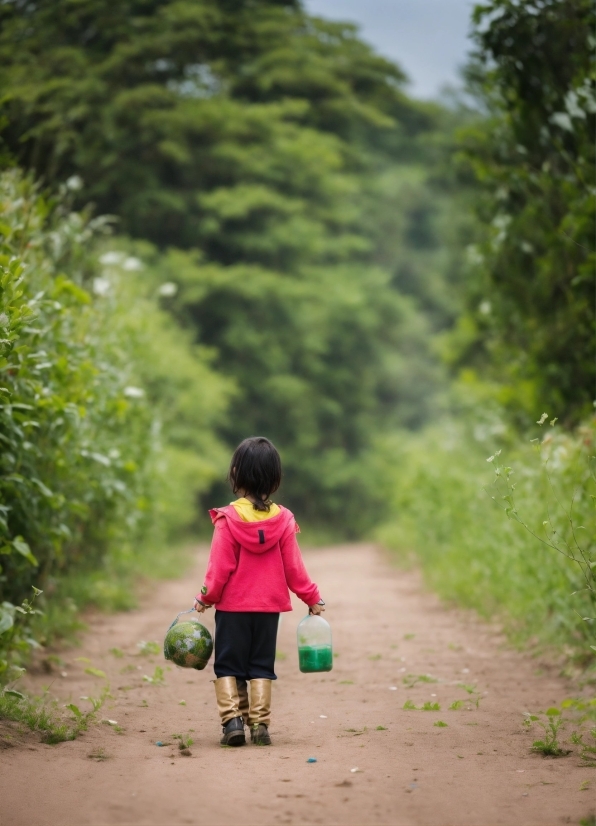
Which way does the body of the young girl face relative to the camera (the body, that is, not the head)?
away from the camera
